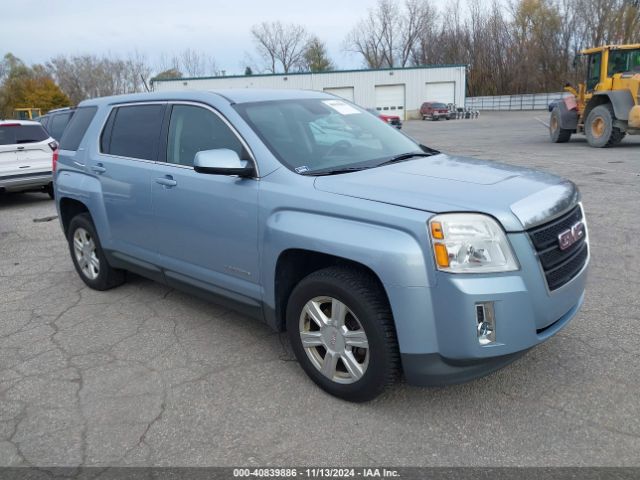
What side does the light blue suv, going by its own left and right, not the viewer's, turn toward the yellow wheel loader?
left

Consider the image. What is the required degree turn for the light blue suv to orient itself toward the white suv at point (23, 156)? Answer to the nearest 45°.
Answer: approximately 180°

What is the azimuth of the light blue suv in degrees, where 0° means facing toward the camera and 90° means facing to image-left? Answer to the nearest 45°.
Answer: approximately 315°
